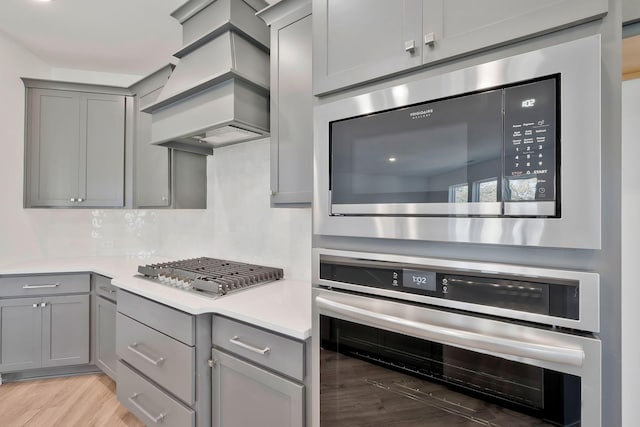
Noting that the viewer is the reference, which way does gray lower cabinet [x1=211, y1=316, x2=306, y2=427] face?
facing the viewer and to the left of the viewer

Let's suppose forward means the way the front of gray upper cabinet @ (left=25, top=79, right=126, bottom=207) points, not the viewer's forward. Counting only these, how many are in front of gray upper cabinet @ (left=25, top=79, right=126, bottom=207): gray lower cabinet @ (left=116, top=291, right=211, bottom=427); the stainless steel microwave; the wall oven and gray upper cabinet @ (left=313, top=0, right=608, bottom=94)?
4

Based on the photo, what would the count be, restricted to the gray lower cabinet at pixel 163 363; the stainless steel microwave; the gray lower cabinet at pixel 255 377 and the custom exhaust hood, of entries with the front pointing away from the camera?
0

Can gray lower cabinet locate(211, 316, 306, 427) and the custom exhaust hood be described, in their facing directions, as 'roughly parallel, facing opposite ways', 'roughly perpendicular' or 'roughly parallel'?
roughly parallel

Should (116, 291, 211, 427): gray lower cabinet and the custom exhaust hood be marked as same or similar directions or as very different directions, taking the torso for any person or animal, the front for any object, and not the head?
same or similar directions

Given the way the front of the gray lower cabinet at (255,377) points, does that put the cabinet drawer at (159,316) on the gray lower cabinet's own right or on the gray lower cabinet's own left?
on the gray lower cabinet's own right

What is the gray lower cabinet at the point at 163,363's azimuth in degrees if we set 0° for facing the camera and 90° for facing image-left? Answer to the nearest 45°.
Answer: approximately 45°

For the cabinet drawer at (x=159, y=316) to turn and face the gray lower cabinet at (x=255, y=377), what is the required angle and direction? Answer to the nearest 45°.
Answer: approximately 90° to its left

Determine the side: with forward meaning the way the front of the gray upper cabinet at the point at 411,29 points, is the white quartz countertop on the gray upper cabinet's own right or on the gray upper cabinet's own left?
on the gray upper cabinet's own right

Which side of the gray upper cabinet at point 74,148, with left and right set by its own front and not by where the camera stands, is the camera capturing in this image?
front

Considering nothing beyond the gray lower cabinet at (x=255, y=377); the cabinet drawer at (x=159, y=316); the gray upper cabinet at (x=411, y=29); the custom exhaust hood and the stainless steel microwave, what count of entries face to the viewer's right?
0

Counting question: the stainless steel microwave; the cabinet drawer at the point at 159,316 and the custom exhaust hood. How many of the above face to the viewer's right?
0

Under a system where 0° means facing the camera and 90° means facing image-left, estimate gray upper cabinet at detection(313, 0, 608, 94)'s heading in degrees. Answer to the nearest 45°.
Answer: approximately 45°

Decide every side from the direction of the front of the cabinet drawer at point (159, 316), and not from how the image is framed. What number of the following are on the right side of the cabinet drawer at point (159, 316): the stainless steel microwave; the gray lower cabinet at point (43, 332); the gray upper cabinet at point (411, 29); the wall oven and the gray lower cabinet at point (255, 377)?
1

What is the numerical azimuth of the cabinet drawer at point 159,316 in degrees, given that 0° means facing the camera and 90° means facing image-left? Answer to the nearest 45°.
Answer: approximately 45°

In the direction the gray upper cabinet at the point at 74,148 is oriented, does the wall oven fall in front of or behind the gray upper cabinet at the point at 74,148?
in front
